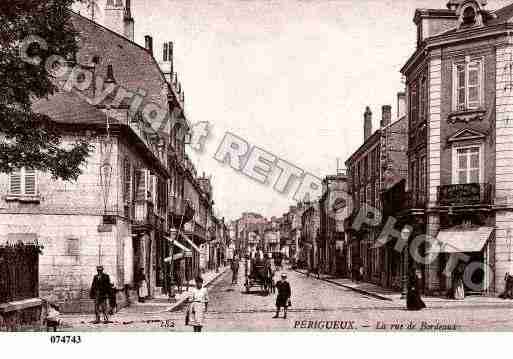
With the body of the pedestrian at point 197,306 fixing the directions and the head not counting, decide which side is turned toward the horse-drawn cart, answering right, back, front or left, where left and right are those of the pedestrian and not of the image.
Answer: back

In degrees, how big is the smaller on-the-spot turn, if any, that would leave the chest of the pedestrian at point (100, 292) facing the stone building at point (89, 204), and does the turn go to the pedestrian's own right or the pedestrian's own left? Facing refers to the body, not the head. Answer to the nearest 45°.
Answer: approximately 180°
